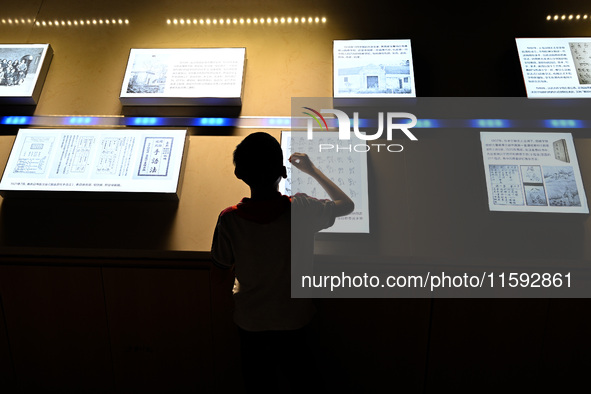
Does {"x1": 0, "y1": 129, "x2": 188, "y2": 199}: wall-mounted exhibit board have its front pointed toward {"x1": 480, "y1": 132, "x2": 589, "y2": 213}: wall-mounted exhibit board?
no

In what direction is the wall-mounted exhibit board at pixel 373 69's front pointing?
toward the camera

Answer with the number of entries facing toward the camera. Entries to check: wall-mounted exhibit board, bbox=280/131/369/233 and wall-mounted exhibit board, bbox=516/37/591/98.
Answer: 2

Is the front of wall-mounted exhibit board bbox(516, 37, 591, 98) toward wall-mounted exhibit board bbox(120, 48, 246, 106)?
no

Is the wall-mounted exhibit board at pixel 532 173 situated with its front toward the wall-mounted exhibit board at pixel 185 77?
no

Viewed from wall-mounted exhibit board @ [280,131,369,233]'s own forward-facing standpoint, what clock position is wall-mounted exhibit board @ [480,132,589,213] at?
wall-mounted exhibit board @ [480,132,589,213] is roughly at 9 o'clock from wall-mounted exhibit board @ [280,131,369,233].

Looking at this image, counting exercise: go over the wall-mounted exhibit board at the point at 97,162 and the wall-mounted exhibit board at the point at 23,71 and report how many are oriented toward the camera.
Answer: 2

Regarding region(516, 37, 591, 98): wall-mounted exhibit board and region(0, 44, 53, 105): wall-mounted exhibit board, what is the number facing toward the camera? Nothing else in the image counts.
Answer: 2

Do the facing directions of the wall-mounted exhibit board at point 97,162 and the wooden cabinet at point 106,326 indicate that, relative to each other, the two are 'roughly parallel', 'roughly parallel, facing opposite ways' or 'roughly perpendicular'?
roughly parallel

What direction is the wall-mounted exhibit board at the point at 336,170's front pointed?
toward the camera

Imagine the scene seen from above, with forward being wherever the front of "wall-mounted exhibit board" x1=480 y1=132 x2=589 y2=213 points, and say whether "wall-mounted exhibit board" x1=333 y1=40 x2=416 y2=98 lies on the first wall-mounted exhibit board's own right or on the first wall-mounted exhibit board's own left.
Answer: on the first wall-mounted exhibit board's own right

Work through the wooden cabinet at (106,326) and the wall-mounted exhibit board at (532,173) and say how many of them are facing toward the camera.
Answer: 2

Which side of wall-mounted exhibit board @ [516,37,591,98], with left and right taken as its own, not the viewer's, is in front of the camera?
front
